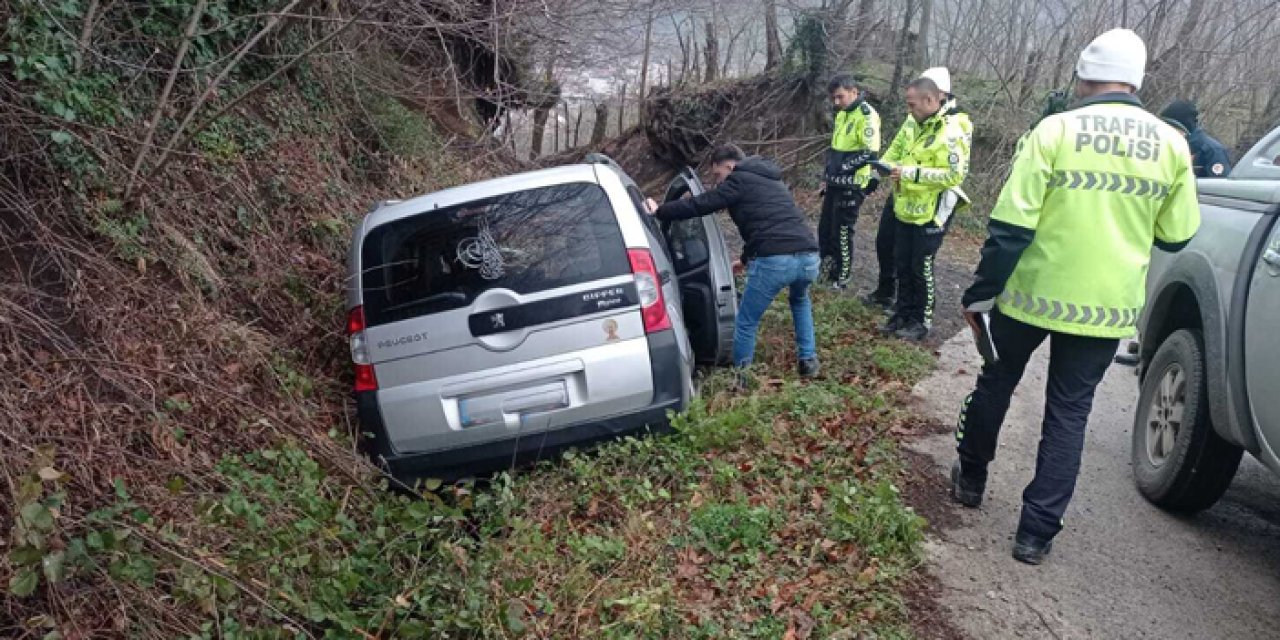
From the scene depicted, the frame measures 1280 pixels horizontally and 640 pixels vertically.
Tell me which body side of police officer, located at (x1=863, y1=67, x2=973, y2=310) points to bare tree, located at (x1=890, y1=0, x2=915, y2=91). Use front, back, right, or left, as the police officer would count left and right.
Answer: right

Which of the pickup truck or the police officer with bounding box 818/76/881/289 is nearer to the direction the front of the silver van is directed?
the police officer

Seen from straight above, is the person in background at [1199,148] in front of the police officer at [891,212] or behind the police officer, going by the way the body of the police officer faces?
behind

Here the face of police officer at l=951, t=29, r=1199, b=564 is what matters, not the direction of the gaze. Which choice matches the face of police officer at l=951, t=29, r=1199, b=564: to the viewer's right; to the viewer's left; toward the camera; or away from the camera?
away from the camera

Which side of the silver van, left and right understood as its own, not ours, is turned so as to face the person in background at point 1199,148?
right

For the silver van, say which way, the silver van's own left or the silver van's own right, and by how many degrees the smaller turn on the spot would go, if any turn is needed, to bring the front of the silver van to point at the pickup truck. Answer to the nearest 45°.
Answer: approximately 90° to the silver van's own right

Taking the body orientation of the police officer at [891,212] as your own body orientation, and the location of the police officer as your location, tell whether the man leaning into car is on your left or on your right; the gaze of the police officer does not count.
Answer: on your left

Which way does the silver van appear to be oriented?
away from the camera

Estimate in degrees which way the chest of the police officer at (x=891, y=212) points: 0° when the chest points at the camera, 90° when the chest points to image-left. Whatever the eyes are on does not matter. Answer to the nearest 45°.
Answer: approximately 90°

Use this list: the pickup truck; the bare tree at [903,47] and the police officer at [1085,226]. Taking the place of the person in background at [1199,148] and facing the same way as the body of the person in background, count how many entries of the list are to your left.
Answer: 2

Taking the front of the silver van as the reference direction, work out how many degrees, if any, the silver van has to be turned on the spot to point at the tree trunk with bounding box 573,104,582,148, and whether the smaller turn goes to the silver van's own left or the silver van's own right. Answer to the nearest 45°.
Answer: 0° — it already faces it
